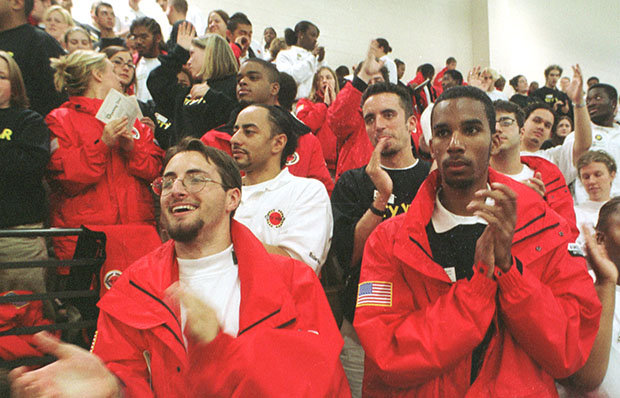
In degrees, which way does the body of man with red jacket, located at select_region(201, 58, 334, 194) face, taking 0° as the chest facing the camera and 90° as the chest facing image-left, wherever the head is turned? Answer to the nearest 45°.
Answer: approximately 45°

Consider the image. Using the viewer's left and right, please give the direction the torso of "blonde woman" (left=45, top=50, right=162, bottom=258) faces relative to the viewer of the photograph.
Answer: facing the viewer and to the right of the viewer

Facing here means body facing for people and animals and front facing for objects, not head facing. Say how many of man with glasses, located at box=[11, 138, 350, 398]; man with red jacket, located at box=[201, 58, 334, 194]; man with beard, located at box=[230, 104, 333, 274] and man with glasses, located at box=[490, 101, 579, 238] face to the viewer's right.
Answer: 0

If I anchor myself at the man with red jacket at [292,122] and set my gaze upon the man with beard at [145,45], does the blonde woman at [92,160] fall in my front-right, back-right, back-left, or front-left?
front-left

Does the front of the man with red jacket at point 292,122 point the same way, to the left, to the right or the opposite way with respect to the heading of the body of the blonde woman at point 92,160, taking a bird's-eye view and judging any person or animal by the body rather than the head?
to the right

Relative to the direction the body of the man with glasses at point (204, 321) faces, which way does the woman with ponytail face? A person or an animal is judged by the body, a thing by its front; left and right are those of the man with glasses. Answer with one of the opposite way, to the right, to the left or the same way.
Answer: to the left

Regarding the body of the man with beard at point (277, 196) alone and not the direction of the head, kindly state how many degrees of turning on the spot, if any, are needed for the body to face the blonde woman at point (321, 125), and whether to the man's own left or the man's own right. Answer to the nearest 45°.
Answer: approximately 135° to the man's own right

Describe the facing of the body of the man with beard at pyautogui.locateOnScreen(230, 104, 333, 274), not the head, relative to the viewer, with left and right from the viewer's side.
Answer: facing the viewer and to the left of the viewer

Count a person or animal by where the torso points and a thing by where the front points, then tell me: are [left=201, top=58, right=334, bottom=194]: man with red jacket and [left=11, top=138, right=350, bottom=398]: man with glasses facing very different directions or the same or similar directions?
same or similar directions

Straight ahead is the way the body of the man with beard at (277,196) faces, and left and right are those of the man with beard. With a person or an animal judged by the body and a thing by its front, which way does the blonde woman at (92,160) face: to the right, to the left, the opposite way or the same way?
to the left

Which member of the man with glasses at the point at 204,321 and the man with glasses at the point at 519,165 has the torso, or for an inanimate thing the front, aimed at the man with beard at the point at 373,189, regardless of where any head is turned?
the man with glasses at the point at 519,165

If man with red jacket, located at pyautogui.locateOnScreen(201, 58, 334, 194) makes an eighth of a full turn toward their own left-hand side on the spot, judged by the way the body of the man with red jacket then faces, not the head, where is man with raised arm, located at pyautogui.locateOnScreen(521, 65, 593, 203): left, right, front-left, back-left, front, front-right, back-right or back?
left

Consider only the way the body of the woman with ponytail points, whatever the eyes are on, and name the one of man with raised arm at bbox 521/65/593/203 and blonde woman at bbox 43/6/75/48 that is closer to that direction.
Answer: the man with raised arm

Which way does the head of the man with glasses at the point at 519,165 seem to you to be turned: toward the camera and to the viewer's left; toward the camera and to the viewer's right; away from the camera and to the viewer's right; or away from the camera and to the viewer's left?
toward the camera and to the viewer's left
